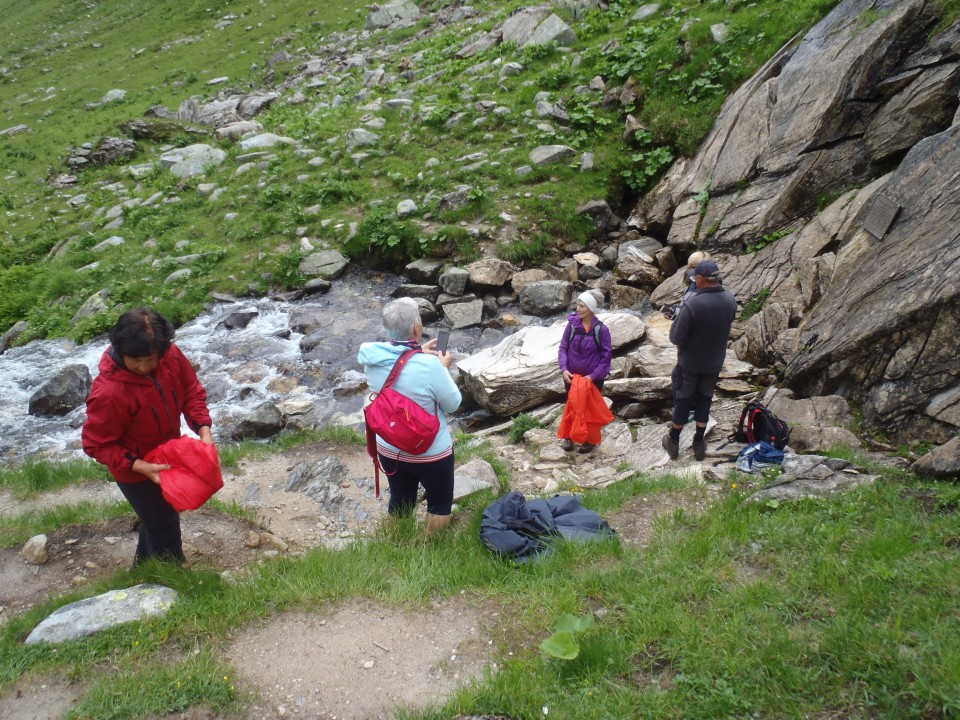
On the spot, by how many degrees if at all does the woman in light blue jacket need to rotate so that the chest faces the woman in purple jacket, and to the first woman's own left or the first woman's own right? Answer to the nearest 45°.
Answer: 0° — they already face them

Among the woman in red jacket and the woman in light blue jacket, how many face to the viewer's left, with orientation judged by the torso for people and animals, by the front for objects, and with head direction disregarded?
0

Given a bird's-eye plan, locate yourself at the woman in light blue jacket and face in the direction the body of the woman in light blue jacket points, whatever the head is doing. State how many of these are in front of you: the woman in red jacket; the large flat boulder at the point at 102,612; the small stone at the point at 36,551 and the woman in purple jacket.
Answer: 1

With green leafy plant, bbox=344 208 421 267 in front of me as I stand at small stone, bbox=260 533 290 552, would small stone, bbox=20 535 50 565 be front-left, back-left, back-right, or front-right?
back-left

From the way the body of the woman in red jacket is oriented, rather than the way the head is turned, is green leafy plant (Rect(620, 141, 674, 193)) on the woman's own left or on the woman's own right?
on the woman's own left

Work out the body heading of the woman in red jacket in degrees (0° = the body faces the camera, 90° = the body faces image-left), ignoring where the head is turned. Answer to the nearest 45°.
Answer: approximately 315°

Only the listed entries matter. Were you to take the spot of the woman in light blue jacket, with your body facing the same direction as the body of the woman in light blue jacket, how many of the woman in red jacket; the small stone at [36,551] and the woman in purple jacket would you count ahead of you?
1

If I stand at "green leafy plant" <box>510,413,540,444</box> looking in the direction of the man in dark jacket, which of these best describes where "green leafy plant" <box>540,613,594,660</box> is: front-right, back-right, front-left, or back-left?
front-right

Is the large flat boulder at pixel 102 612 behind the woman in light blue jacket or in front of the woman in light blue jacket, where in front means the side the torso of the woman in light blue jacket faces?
behind

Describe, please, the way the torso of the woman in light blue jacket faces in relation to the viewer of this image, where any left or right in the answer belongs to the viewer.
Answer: facing away from the viewer and to the right of the viewer

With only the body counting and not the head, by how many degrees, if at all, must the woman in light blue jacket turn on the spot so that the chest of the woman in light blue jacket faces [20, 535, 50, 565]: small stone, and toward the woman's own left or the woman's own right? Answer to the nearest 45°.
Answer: approximately 135° to the woman's own left

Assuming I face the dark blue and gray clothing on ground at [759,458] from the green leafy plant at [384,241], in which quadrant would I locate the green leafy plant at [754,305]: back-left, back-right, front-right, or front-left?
front-left
